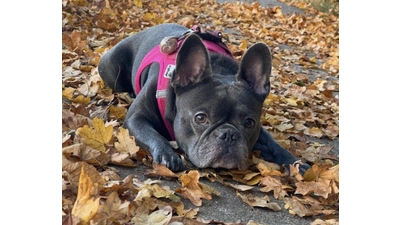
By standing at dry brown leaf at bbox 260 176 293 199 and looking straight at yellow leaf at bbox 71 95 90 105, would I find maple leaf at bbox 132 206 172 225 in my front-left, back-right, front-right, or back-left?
front-left

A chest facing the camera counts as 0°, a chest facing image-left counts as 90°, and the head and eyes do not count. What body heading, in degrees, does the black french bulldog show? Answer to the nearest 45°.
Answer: approximately 315°

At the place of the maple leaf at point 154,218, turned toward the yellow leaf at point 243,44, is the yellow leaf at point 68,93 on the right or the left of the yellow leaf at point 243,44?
left

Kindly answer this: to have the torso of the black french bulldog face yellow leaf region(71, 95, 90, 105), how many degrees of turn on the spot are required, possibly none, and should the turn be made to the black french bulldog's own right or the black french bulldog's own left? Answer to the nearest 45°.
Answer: approximately 135° to the black french bulldog's own right

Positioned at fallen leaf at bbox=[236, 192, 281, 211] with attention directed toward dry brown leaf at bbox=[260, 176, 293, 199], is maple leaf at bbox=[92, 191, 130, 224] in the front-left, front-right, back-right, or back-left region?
back-left

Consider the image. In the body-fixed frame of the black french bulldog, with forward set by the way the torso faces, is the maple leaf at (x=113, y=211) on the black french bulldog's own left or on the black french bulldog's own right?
on the black french bulldog's own right

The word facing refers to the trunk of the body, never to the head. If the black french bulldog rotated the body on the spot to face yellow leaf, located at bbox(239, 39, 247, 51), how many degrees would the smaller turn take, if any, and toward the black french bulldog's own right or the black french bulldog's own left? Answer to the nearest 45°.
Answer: approximately 135° to the black french bulldog's own left

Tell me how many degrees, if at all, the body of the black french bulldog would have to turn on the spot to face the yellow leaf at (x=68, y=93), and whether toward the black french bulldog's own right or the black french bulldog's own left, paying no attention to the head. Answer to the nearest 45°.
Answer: approximately 135° to the black french bulldog's own right

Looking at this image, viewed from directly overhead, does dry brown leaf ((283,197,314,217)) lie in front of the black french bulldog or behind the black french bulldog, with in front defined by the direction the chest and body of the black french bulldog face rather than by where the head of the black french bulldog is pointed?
in front

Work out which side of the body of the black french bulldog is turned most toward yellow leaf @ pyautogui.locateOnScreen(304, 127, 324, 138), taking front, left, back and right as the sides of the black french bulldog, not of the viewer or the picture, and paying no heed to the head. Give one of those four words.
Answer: left

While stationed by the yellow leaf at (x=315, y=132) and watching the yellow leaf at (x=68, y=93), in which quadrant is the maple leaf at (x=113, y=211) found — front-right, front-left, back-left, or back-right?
front-left
